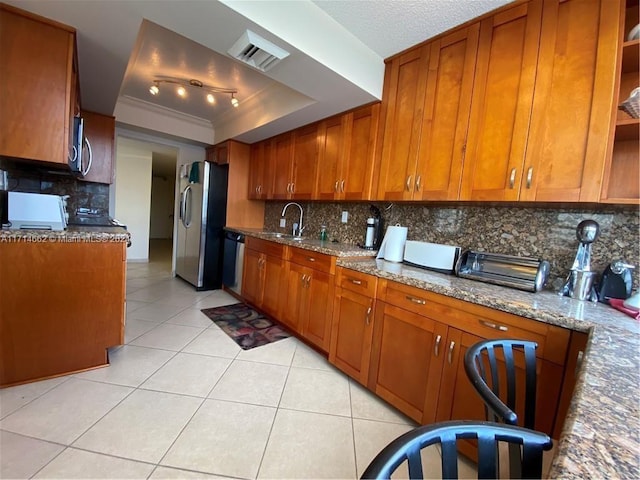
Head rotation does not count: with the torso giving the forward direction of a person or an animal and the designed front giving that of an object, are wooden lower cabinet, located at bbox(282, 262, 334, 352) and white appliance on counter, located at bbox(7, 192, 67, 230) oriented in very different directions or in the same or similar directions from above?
very different directions

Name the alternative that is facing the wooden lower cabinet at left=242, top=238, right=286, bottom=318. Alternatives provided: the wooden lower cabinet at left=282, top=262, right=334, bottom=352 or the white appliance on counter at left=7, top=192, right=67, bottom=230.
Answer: the white appliance on counter

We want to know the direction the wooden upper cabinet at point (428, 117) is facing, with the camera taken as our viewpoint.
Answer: facing the viewer and to the left of the viewer

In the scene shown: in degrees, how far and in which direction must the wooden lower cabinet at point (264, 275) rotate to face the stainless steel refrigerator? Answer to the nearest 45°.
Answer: approximately 90° to its right

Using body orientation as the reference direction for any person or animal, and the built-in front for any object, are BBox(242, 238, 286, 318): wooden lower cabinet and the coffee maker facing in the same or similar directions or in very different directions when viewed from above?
same or similar directions

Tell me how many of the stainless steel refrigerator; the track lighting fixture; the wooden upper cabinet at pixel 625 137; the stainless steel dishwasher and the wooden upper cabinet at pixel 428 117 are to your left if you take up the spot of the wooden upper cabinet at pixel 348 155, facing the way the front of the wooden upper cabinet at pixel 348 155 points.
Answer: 2

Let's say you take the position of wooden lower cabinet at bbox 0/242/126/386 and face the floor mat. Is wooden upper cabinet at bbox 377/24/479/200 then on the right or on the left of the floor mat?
right

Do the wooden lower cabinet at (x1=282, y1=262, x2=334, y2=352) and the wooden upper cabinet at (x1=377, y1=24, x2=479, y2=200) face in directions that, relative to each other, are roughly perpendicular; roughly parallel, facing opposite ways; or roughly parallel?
roughly parallel

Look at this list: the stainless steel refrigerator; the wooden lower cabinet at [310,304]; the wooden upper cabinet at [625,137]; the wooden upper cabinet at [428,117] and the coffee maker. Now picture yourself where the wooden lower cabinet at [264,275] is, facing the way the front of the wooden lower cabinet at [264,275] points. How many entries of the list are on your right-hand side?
1

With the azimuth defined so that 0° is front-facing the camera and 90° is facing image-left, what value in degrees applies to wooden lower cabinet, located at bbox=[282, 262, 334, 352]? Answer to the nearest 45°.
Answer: approximately 45°

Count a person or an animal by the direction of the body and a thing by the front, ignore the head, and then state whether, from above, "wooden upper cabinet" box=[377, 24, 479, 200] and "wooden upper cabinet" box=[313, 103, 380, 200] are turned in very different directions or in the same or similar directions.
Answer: same or similar directions

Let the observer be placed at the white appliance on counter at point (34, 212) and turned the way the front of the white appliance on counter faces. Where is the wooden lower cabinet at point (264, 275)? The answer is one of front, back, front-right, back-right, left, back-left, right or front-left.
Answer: front
